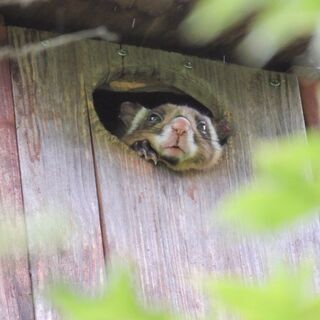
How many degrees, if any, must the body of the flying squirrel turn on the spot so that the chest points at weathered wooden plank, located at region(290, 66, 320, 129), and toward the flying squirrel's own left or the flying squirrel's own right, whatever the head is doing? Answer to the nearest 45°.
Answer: approximately 90° to the flying squirrel's own left

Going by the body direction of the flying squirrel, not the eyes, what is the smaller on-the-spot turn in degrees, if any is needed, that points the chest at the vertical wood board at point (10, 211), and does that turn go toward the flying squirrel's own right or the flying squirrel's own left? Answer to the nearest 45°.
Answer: approximately 45° to the flying squirrel's own right

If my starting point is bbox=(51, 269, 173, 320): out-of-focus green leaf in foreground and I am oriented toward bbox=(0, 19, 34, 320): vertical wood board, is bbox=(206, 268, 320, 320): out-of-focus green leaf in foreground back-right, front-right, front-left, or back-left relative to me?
back-right

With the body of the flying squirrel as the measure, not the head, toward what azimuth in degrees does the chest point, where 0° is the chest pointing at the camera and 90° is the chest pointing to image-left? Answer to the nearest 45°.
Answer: approximately 0°

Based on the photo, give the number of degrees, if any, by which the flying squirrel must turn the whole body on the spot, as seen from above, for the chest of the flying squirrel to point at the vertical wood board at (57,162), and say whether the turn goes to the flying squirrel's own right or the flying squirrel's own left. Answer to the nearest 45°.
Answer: approximately 45° to the flying squirrel's own right
